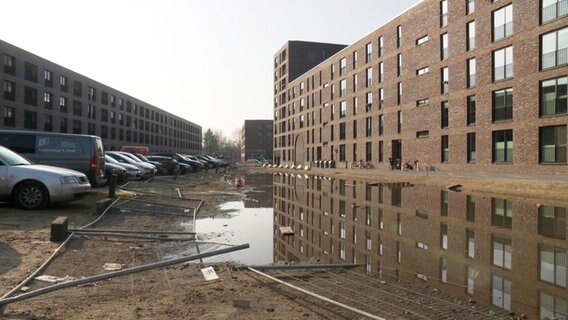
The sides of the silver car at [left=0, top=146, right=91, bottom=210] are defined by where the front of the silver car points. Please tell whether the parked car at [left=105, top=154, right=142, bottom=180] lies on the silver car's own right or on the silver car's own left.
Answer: on the silver car's own left

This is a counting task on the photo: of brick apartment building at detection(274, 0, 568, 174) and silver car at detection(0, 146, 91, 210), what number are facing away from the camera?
0

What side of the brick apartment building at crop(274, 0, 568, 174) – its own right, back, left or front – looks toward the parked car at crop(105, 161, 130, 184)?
front

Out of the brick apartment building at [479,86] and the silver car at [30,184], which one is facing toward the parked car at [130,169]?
the brick apartment building

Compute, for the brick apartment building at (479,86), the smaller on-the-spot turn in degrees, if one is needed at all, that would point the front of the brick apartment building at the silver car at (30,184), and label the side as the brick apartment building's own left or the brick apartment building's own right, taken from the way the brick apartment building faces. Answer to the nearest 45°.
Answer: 0° — it already faces it

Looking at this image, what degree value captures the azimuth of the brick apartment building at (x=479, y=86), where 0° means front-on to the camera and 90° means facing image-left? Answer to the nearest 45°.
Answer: approximately 45°

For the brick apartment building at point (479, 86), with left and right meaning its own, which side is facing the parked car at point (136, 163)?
front

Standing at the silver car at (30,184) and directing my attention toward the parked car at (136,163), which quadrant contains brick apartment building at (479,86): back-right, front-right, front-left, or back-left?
front-right

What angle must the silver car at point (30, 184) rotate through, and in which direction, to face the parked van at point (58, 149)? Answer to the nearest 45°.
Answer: approximately 135° to its left

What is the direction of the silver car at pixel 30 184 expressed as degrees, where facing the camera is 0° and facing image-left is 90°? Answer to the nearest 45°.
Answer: approximately 315°

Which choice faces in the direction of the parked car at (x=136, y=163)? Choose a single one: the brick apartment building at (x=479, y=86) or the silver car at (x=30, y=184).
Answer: the brick apartment building

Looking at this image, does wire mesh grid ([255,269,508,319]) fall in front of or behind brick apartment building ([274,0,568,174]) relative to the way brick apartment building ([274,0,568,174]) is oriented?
in front

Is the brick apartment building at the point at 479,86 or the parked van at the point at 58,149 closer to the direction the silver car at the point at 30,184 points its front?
the brick apartment building

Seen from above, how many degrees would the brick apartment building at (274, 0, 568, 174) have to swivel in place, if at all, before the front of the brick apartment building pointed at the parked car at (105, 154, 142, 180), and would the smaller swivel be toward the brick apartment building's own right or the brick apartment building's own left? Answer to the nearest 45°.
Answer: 0° — it already faces it

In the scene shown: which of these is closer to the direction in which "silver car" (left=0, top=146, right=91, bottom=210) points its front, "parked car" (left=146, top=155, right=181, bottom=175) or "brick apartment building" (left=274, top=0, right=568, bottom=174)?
the brick apartment building

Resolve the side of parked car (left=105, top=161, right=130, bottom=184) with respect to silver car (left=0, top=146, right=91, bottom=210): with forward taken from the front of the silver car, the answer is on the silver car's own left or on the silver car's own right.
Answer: on the silver car's own left
